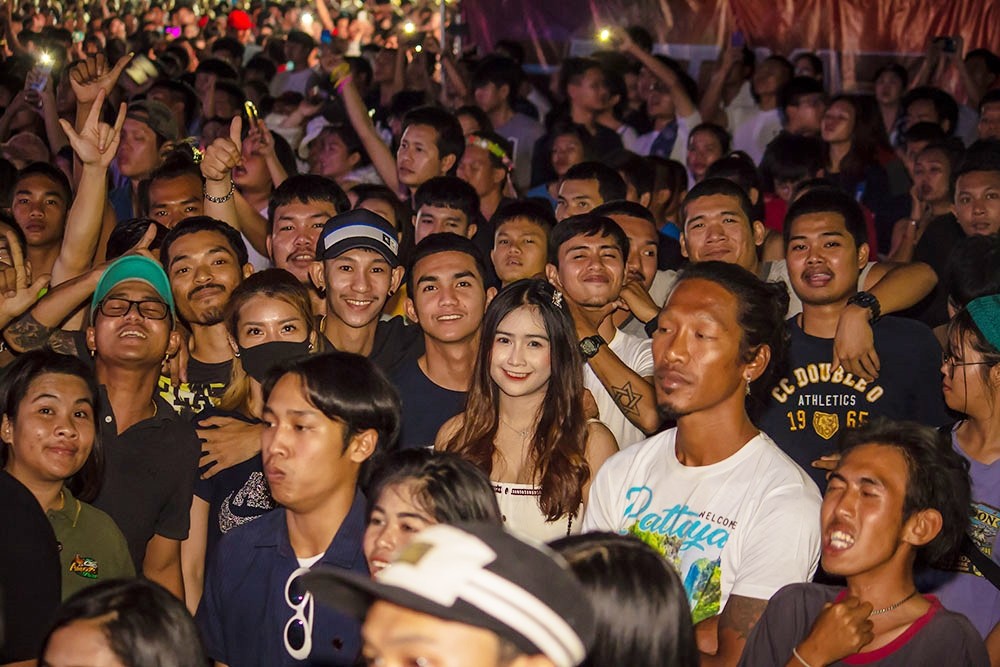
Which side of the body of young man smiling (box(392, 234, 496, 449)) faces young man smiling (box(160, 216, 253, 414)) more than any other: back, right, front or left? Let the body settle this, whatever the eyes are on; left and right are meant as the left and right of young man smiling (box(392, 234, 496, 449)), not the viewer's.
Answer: right

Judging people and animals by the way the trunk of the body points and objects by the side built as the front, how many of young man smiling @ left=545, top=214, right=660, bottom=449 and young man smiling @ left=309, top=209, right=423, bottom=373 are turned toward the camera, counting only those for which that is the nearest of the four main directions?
2

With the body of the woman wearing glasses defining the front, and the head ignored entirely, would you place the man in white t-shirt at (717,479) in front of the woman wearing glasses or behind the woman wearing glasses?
in front

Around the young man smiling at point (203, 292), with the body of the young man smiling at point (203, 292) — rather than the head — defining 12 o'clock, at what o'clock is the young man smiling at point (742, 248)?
the young man smiling at point (742, 248) is roughly at 9 o'clock from the young man smiling at point (203, 292).

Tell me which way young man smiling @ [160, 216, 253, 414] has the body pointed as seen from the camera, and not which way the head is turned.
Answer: toward the camera

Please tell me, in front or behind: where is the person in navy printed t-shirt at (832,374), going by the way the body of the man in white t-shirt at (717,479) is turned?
behind

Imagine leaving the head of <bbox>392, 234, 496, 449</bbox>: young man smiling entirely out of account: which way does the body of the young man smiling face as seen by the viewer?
toward the camera

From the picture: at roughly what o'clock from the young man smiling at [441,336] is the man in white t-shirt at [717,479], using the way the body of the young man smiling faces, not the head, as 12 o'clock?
The man in white t-shirt is roughly at 11 o'clock from the young man smiling.

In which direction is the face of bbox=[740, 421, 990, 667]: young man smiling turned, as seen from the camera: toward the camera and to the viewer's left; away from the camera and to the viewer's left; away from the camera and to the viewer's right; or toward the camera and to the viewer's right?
toward the camera and to the viewer's left

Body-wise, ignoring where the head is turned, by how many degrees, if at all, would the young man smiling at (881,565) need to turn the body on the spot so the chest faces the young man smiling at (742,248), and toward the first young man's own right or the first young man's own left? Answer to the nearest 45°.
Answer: approximately 135° to the first young man's own right

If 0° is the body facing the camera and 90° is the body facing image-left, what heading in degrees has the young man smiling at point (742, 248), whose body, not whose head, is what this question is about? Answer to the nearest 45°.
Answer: approximately 0°

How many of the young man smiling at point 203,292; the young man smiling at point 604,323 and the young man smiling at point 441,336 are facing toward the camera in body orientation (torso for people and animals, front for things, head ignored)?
3

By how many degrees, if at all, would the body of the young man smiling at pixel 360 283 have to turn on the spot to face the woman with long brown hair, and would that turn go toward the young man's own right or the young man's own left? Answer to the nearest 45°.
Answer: approximately 45° to the young man's own left
